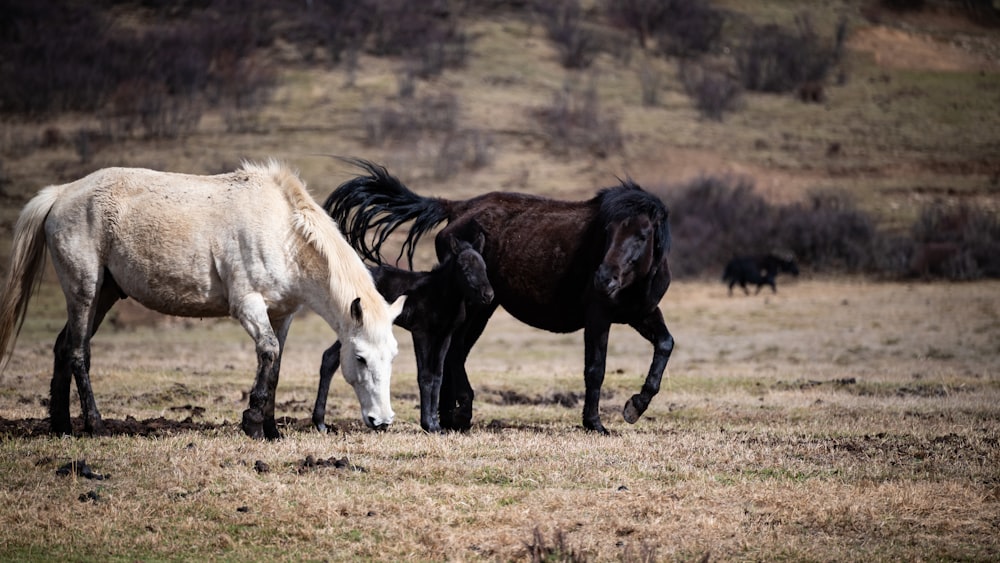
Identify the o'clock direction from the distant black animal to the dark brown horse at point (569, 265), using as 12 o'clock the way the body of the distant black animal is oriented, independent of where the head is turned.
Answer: The dark brown horse is roughly at 3 o'clock from the distant black animal.

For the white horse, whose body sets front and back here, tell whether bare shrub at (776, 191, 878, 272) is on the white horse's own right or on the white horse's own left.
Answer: on the white horse's own left

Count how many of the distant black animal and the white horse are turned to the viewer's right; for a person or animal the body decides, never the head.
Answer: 2

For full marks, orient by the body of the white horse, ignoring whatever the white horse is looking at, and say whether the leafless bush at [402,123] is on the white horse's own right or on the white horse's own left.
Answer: on the white horse's own left

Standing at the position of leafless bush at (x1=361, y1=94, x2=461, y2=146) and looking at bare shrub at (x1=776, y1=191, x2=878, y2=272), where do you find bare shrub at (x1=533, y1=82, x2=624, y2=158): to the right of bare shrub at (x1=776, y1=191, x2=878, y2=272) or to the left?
left

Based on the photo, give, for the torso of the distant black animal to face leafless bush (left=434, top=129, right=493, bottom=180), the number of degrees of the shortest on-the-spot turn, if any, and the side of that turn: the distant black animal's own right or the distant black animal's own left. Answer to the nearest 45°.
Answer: approximately 135° to the distant black animal's own left

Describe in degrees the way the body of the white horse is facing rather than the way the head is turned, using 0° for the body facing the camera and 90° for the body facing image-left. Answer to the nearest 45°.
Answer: approximately 270°

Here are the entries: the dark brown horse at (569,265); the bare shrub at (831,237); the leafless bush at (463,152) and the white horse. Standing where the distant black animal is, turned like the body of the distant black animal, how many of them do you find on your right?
2

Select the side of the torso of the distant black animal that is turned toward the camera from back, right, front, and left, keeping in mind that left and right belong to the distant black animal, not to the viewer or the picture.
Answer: right

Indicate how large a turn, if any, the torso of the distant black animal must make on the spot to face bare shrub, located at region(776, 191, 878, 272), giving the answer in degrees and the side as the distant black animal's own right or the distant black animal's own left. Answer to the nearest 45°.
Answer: approximately 45° to the distant black animal's own left

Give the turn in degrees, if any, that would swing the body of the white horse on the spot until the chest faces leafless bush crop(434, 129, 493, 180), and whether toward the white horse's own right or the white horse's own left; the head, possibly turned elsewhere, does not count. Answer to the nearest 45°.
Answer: approximately 90° to the white horse's own left

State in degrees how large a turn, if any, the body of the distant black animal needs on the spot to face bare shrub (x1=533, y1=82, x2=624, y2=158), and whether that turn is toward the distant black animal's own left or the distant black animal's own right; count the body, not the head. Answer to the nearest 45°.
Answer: approximately 135° to the distant black animal's own left
